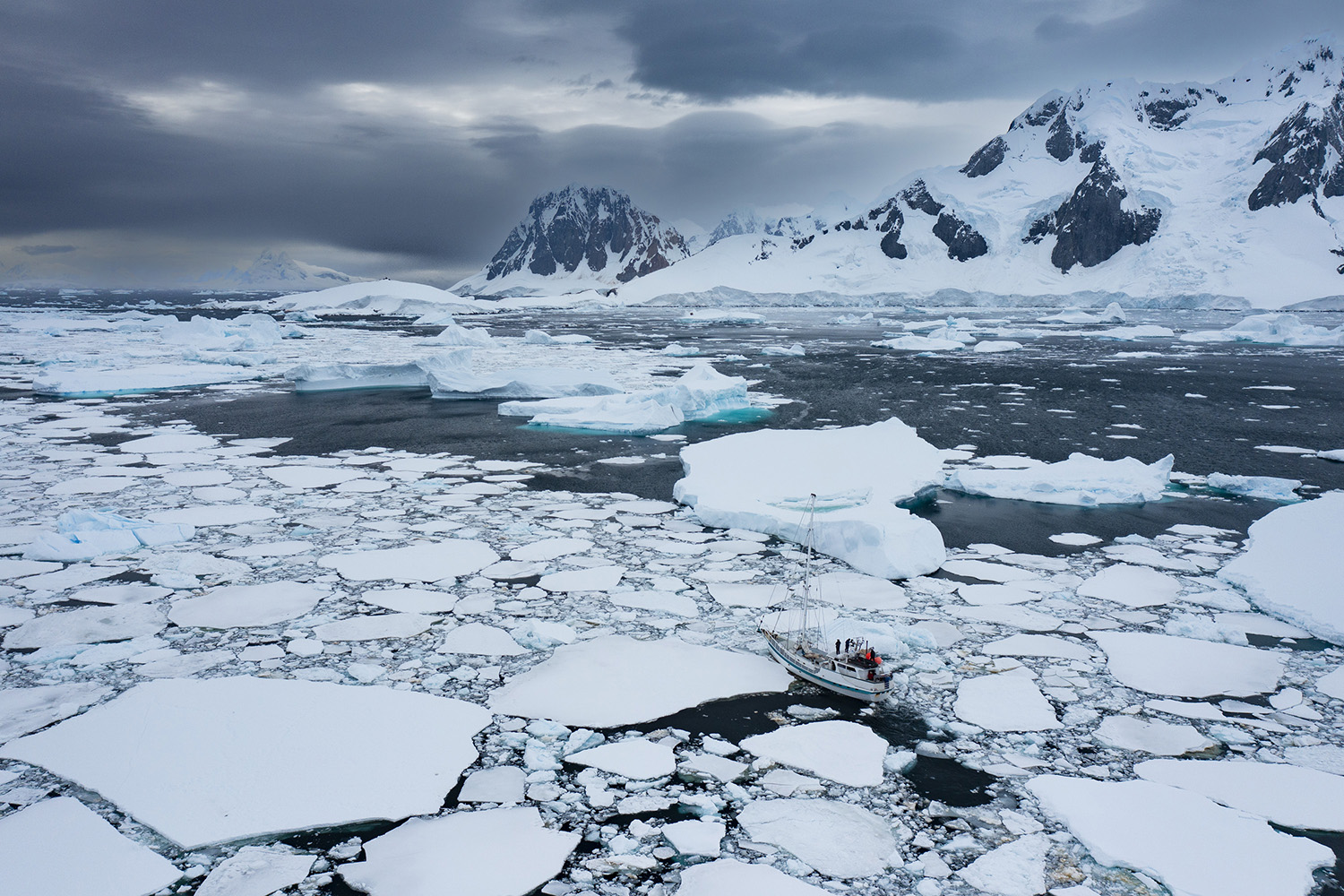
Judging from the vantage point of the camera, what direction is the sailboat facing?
facing away from the viewer and to the left of the viewer

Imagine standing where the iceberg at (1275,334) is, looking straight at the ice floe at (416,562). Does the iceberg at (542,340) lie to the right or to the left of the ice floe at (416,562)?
right

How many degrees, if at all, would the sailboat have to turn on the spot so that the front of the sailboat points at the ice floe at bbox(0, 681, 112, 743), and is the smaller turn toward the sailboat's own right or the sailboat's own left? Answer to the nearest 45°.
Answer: approximately 45° to the sailboat's own left

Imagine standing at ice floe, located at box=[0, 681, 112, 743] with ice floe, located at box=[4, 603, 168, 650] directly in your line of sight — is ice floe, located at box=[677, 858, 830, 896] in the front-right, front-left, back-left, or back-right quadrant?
back-right

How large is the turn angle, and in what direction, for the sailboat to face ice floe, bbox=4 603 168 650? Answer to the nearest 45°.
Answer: approximately 45° to its left

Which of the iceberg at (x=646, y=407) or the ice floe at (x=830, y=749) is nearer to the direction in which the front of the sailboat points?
the iceberg

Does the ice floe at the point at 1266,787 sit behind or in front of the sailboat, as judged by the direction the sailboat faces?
behind

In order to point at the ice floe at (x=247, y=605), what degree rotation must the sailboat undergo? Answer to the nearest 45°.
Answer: approximately 45° to its left

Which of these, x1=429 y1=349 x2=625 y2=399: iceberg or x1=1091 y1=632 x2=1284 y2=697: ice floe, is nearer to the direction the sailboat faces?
the iceberg

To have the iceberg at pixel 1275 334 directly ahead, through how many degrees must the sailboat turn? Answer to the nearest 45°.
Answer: approximately 90° to its right

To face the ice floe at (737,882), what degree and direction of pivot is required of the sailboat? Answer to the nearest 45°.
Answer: approximately 135° to its left

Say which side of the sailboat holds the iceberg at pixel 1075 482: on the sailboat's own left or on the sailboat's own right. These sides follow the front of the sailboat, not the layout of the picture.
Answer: on the sailboat's own right
